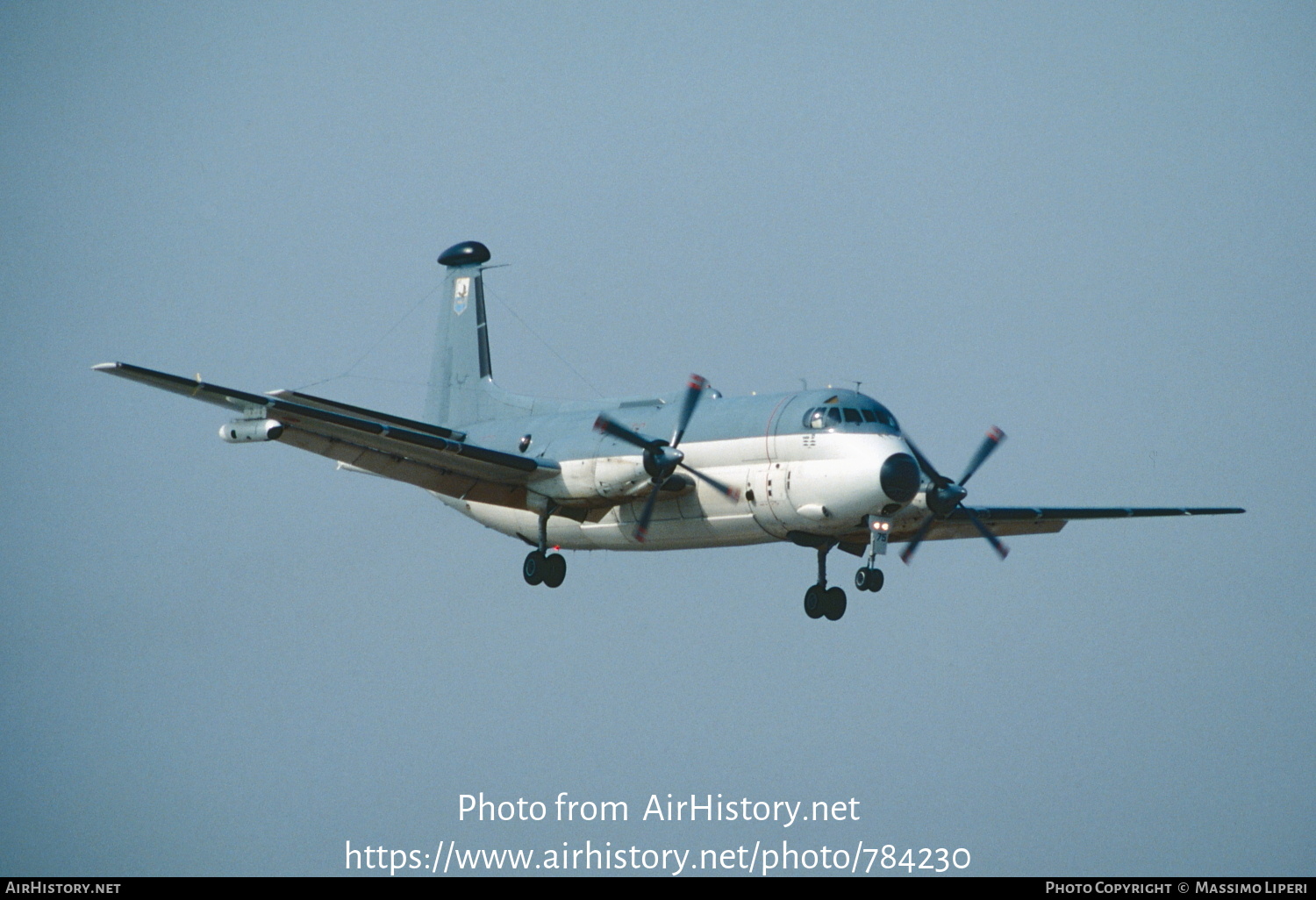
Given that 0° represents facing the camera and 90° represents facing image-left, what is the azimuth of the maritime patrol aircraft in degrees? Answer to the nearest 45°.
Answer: approximately 315°
